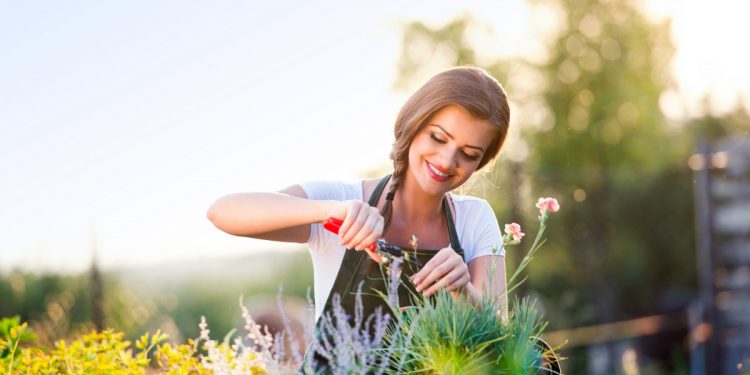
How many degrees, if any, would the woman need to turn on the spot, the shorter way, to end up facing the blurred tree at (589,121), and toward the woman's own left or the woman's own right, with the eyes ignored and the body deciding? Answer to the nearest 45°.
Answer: approximately 180°

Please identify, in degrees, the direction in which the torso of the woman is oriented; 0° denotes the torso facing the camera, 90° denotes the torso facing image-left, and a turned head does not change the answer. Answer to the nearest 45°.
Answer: approximately 0°
